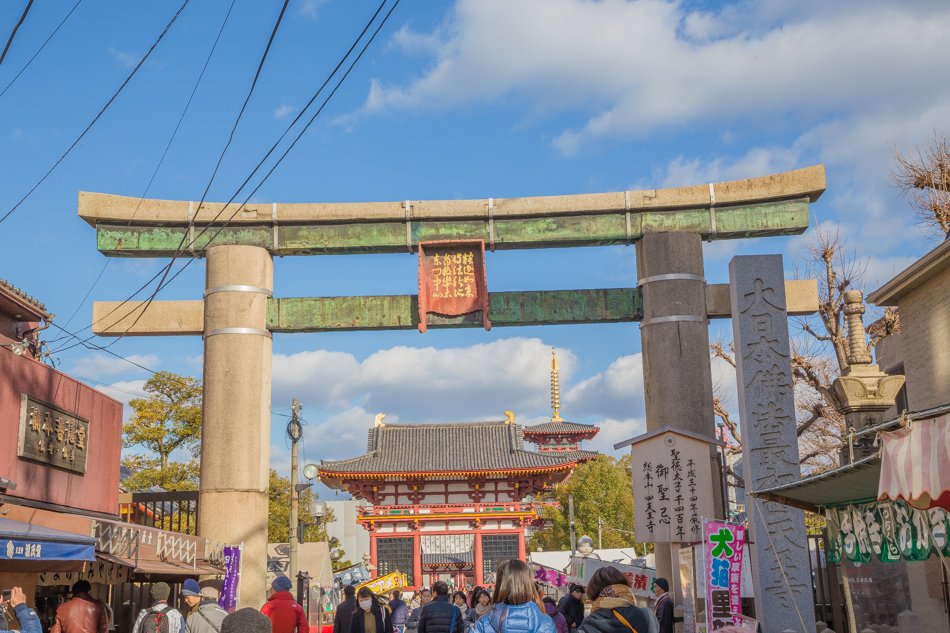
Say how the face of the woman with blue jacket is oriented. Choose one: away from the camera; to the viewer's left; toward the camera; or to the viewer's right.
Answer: away from the camera

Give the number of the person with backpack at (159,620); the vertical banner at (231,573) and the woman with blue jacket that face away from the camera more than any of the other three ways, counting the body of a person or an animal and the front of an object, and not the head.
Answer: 2

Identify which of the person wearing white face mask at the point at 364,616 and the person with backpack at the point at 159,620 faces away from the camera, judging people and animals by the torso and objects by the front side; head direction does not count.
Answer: the person with backpack

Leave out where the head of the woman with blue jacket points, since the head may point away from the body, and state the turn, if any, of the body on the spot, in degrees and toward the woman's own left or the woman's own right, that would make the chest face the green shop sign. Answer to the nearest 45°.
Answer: approximately 45° to the woman's own right

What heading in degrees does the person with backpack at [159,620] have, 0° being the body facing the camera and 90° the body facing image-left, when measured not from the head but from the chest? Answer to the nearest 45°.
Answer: approximately 180°

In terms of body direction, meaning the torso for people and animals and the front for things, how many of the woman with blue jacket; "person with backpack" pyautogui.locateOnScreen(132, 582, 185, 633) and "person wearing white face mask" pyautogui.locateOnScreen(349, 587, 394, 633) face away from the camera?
2

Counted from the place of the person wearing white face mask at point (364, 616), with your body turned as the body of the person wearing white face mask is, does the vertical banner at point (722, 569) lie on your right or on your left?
on your left

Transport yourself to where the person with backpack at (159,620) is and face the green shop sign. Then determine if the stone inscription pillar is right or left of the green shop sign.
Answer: left

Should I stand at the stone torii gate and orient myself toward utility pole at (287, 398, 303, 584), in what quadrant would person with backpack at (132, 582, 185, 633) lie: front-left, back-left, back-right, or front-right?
back-left
